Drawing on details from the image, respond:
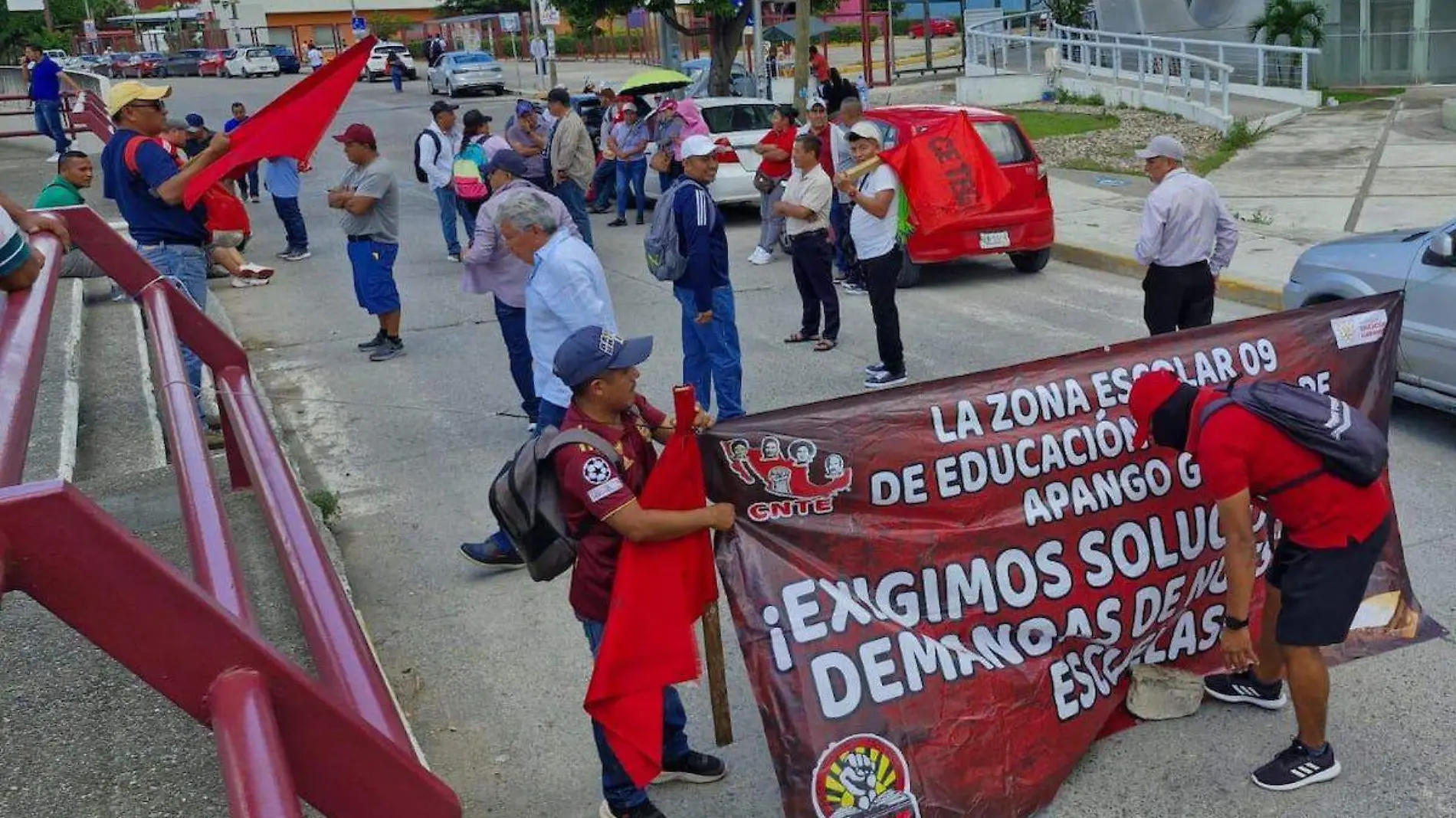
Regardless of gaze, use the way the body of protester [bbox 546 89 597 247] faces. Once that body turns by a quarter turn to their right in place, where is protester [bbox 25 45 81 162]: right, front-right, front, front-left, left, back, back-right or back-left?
front-left

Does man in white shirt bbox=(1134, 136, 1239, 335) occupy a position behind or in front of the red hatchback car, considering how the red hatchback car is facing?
behind

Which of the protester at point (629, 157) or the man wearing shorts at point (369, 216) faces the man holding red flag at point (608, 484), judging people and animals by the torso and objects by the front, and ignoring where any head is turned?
the protester

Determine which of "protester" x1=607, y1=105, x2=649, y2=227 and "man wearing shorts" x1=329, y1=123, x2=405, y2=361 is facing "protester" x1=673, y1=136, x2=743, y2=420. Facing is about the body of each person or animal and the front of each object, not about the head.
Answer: "protester" x1=607, y1=105, x2=649, y2=227

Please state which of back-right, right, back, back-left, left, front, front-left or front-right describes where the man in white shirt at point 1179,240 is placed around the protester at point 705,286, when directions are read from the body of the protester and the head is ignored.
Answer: front

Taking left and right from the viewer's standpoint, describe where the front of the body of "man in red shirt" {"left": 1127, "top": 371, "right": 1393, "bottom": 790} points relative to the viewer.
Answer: facing to the left of the viewer

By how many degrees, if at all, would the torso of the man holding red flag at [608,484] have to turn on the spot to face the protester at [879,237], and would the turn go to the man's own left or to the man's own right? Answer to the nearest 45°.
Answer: approximately 90° to the man's own left

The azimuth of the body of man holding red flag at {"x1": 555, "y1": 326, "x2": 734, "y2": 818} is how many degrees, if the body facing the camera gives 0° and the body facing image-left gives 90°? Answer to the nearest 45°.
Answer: approximately 270°

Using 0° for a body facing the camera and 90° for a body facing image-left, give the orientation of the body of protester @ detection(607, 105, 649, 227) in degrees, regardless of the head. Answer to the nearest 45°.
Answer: approximately 0°

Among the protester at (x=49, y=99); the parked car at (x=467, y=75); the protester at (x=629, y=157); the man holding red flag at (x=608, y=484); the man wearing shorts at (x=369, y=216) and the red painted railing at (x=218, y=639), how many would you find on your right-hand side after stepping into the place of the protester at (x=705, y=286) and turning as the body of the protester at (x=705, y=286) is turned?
2

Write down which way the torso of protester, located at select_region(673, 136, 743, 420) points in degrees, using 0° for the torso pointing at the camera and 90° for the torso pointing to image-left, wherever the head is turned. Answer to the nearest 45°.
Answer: approximately 270°

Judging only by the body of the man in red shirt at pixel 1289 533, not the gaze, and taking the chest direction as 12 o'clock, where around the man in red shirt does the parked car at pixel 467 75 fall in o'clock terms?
The parked car is roughly at 2 o'clock from the man in red shirt.
